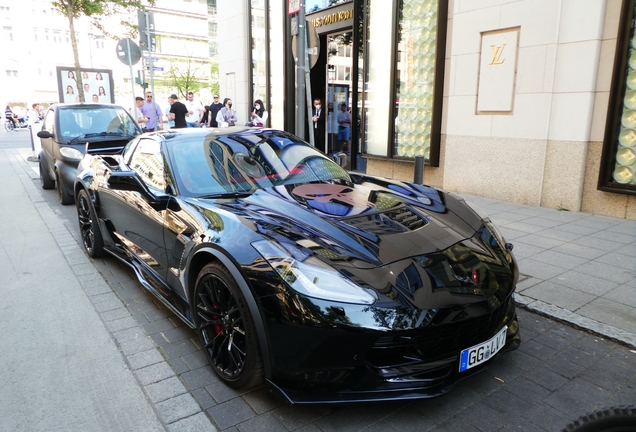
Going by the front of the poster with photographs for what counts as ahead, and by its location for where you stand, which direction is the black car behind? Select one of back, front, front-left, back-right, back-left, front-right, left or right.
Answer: front

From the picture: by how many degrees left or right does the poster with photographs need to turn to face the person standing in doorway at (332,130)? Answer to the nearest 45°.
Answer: approximately 45° to its left

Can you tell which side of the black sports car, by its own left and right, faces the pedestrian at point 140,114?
back

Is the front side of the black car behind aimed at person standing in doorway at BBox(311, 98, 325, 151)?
no

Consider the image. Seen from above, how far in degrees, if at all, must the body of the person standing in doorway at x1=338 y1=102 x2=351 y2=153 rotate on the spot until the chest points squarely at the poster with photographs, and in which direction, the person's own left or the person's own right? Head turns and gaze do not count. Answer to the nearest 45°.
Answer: approximately 90° to the person's own right

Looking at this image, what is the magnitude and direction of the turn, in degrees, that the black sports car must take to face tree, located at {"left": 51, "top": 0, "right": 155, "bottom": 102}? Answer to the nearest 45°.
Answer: approximately 180°

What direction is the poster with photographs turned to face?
toward the camera

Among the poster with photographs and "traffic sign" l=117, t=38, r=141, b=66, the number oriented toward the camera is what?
1

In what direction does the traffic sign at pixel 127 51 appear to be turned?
away from the camera

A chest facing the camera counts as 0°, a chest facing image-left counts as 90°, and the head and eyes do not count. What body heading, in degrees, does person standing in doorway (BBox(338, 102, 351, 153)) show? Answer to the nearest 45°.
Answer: approximately 45°

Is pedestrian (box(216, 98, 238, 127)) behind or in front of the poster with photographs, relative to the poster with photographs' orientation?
in front

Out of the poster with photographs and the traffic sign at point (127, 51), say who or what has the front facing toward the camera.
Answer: the poster with photographs
